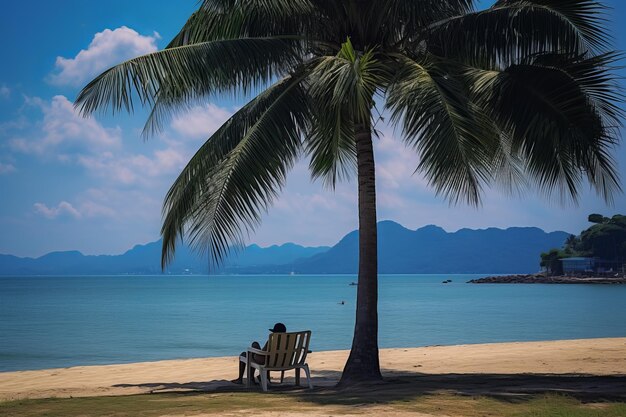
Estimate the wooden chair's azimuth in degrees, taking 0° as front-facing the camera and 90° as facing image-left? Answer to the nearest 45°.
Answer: approximately 135°
